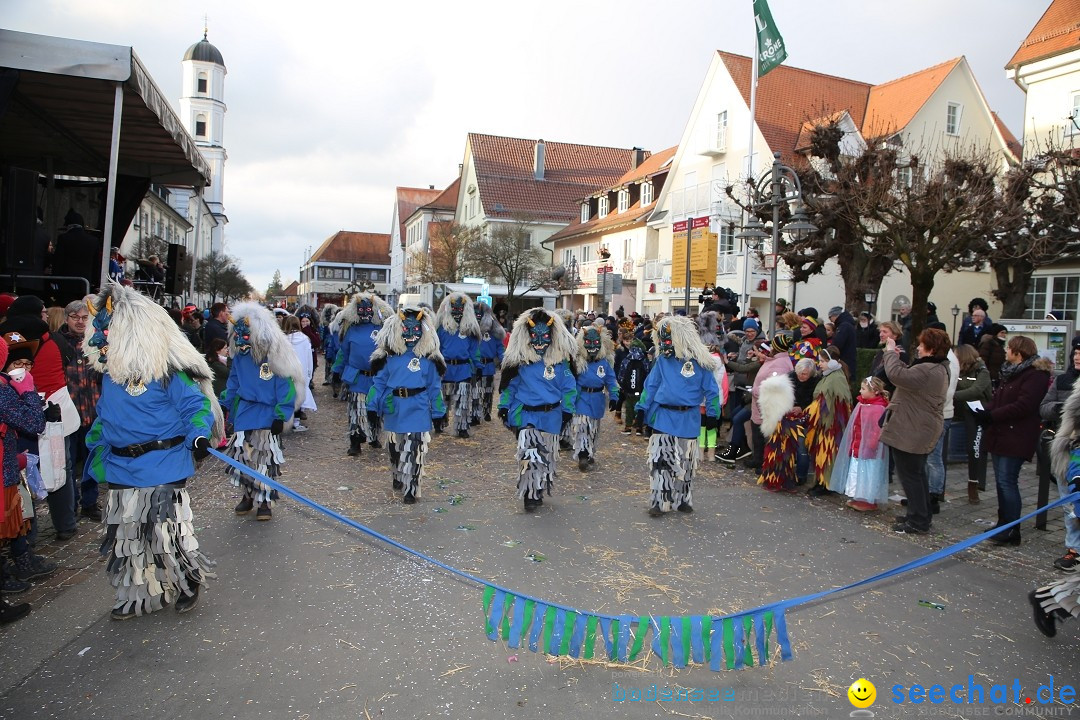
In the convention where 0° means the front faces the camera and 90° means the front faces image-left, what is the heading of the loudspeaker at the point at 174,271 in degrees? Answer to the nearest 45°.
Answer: approximately 315°

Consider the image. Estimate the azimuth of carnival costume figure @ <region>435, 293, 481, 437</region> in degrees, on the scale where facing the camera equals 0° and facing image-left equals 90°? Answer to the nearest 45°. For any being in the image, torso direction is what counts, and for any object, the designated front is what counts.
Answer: approximately 0°

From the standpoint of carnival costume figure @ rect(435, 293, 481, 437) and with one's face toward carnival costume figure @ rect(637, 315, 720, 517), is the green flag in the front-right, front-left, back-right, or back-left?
back-left

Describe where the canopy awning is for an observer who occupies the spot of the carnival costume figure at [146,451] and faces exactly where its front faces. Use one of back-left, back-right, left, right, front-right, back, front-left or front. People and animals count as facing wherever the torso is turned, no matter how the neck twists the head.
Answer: back-right

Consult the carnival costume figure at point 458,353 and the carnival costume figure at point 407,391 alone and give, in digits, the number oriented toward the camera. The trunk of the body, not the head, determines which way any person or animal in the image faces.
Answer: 2

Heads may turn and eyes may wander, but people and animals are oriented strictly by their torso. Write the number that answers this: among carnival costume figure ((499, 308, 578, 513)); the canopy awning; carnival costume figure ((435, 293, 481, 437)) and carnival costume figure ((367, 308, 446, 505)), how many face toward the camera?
3

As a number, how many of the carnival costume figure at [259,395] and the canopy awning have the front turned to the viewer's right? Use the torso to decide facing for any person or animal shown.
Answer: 1

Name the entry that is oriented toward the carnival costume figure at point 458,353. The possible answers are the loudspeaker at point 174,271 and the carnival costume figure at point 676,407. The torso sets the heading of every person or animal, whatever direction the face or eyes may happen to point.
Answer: the loudspeaker
